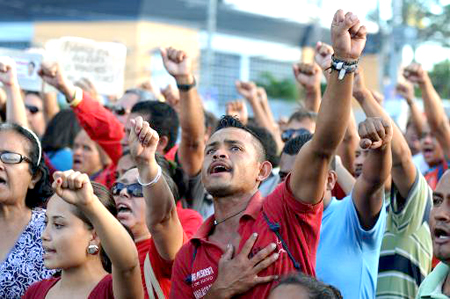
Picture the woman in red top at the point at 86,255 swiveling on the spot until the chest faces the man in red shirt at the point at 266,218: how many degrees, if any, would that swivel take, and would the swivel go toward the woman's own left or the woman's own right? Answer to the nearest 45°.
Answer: approximately 90° to the woman's own left

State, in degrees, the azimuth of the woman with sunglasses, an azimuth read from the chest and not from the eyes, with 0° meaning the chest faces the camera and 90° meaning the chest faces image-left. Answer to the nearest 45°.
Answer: approximately 45°

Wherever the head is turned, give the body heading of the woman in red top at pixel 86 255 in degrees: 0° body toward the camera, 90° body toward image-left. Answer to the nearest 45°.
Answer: approximately 45°

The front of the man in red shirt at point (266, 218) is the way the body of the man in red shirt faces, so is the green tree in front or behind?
behind

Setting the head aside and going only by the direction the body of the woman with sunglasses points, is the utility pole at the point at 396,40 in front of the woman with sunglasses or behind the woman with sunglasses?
behind

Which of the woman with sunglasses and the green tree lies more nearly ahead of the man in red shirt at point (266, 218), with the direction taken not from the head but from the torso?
the woman with sunglasses

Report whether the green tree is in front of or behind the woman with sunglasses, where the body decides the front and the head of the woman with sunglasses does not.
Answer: behind

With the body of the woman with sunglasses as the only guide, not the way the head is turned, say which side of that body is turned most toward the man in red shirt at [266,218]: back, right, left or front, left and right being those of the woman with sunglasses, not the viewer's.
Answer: left
